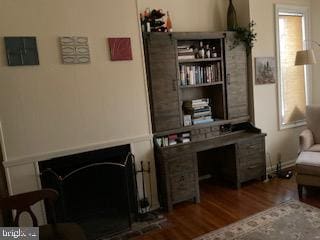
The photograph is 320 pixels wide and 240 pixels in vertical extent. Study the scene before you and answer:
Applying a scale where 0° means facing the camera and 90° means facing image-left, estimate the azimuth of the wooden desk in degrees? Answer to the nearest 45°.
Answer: approximately 315°

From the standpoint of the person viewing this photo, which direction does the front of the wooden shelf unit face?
facing the viewer and to the right of the viewer

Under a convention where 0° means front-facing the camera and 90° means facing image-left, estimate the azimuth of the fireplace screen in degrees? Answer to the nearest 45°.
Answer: approximately 315°

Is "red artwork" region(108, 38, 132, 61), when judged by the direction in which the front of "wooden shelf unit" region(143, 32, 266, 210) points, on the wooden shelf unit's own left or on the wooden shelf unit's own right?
on the wooden shelf unit's own right

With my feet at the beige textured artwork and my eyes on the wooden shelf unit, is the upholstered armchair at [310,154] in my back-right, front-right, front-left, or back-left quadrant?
front-right

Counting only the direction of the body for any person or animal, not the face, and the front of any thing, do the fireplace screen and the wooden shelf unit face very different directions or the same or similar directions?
same or similar directions

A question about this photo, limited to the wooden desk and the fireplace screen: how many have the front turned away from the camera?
0
